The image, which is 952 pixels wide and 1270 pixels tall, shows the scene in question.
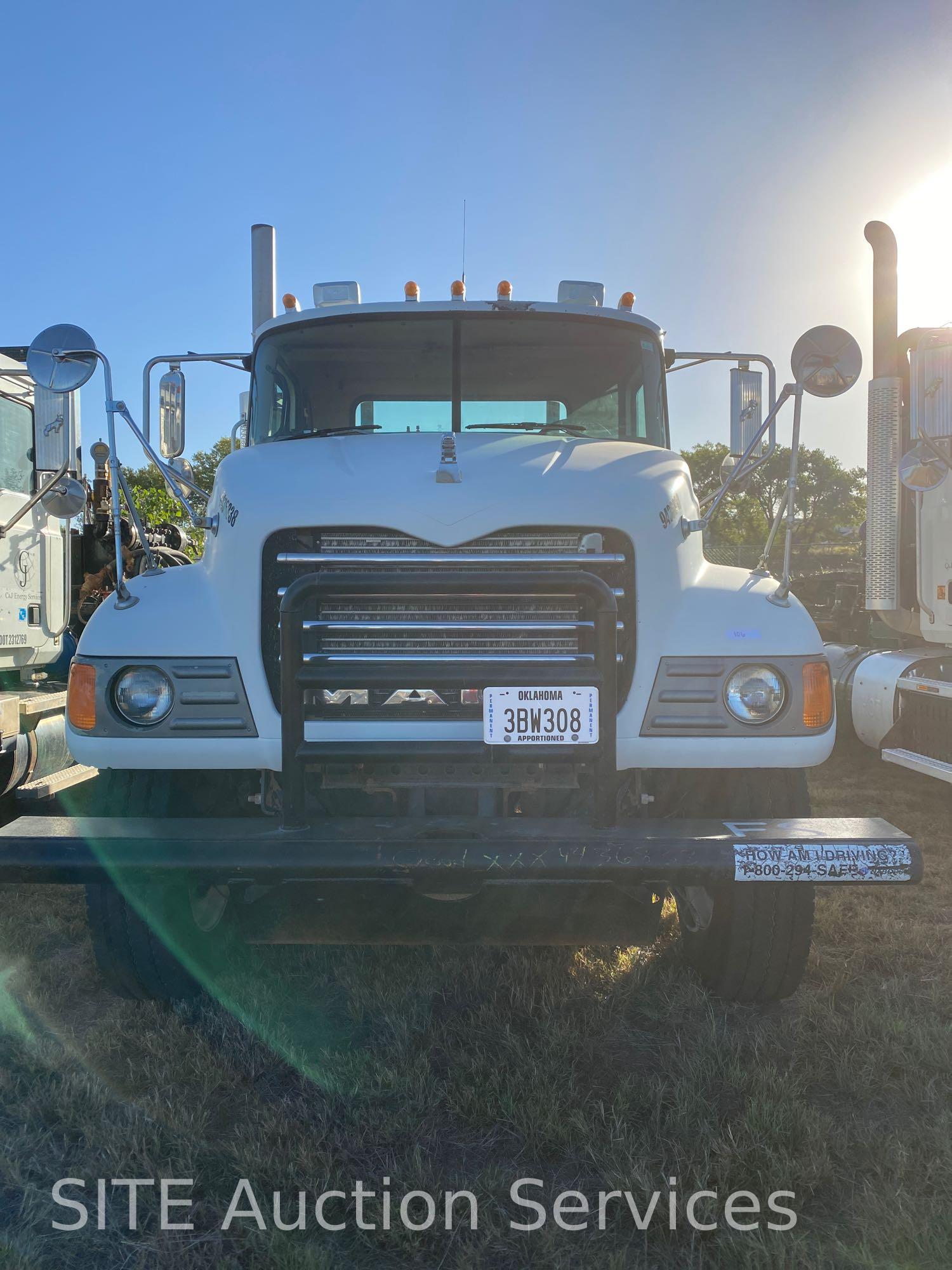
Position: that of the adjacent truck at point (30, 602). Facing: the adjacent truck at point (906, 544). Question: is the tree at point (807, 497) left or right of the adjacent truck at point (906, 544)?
left

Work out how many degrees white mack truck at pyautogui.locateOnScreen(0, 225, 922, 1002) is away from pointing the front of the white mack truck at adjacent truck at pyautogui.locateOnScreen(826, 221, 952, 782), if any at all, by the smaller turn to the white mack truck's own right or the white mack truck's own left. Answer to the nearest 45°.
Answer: approximately 135° to the white mack truck's own left

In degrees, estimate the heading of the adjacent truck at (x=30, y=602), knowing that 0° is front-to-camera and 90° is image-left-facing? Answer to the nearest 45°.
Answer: approximately 45°

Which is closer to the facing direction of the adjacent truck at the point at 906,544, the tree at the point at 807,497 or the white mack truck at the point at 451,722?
the white mack truck

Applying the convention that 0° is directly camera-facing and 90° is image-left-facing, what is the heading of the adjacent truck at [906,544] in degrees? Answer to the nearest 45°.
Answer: approximately 315°

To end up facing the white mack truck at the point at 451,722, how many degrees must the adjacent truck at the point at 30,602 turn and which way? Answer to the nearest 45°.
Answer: approximately 45° to its left

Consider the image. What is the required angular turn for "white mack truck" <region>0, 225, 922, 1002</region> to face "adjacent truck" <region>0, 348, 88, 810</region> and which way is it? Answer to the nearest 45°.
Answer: approximately 135° to its right

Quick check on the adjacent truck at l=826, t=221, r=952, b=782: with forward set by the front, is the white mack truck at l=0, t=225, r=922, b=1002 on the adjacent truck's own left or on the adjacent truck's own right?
on the adjacent truck's own right

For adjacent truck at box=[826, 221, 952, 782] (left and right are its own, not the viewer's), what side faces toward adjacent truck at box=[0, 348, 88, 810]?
right

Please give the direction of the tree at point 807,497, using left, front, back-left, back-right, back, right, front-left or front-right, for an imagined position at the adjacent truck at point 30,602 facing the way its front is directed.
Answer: back
